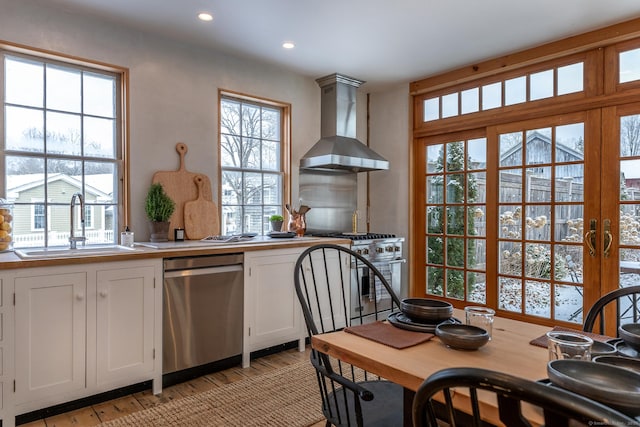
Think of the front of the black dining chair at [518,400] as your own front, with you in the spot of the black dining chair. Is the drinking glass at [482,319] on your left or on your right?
on your left

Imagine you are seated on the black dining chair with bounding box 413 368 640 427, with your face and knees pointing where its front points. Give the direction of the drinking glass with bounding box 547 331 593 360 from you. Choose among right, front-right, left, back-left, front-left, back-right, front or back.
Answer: front-left

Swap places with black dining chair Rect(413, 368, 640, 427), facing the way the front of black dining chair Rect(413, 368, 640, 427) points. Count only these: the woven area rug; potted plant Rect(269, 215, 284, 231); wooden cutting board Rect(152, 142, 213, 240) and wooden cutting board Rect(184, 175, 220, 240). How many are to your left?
4

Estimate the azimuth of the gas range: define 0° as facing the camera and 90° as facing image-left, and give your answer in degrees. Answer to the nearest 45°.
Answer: approximately 315°

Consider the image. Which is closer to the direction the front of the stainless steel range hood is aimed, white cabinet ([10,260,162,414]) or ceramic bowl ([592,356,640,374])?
the ceramic bowl

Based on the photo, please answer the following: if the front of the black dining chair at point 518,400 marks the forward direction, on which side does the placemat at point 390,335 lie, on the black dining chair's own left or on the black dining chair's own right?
on the black dining chair's own left

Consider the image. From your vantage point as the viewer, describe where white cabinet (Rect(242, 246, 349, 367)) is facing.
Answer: facing the viewer and to the right of the viewer

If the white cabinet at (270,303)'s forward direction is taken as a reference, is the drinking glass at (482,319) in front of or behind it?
in front

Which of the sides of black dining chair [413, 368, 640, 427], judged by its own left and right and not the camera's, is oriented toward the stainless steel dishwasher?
left

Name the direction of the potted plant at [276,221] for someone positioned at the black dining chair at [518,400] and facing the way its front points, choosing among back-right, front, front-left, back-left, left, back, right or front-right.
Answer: left

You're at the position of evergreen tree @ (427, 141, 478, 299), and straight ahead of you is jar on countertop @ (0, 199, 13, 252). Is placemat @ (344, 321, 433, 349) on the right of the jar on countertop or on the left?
left

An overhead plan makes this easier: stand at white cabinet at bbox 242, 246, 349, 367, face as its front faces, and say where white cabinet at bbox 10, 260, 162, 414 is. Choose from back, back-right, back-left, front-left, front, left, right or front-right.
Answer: right

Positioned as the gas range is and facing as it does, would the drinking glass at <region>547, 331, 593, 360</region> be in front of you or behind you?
in front

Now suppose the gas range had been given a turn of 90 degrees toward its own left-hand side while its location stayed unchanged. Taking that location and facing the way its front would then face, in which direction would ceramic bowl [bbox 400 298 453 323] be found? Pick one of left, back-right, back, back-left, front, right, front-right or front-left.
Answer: back-right

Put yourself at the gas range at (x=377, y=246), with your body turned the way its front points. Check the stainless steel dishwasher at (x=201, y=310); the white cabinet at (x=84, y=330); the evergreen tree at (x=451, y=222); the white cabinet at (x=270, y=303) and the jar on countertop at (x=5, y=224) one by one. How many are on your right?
4

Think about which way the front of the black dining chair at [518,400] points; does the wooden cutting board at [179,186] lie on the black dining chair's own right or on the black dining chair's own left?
on the black dining chair's own left

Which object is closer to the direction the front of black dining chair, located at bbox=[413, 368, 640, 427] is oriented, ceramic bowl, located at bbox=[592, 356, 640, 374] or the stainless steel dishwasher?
the ceramic bowl

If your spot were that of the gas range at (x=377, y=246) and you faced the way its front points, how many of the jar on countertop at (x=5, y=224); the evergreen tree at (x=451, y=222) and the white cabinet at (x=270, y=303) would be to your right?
2
